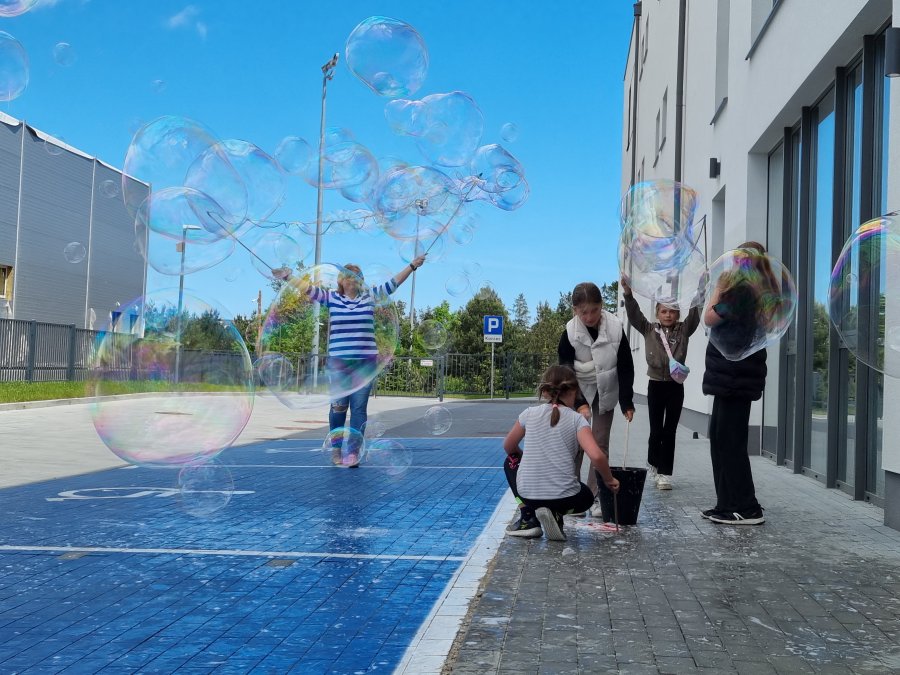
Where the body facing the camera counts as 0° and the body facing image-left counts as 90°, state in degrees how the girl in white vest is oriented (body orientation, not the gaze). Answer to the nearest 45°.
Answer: approximately 0°

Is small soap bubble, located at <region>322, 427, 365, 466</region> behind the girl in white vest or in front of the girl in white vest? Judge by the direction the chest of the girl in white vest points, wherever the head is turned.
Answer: behind

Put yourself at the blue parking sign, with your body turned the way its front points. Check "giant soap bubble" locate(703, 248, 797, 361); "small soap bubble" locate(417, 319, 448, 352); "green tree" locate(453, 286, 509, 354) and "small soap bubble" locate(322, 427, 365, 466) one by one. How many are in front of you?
3

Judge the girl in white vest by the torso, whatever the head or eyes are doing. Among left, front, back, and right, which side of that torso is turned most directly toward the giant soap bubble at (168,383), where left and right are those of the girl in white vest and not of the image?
right

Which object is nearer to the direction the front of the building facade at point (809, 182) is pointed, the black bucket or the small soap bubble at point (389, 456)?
the small soap bubble

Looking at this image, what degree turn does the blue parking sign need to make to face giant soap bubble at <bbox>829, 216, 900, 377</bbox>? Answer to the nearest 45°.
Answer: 0° — it already faces it

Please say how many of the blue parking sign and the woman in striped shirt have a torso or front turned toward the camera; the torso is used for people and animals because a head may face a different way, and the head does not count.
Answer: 2

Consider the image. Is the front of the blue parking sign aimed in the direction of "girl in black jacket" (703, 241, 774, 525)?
yes

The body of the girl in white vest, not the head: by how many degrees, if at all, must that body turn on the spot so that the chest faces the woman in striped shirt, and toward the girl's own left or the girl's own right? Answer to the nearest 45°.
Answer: approximately 135° to the girl's own right

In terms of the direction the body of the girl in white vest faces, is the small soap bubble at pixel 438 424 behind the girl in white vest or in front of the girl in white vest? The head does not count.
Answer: behind

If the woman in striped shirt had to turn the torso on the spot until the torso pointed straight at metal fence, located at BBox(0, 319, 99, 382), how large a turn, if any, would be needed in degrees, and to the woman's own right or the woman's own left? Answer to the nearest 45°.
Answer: approximately 135° to the woman's own right

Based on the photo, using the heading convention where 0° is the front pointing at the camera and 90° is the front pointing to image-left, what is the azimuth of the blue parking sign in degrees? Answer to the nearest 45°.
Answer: approximately 0°
